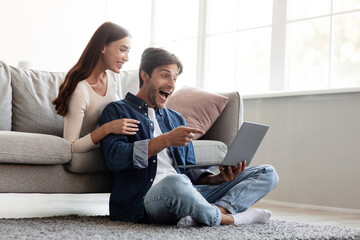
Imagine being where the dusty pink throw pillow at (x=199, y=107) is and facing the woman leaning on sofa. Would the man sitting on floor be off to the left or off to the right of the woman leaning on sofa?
left

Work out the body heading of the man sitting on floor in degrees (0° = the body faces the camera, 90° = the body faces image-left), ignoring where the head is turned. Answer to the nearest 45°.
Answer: approximately 315°

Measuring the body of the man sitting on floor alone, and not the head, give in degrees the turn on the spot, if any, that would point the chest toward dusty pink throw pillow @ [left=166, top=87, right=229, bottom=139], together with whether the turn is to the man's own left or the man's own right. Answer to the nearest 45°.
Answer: approximately 135° to the man's own left

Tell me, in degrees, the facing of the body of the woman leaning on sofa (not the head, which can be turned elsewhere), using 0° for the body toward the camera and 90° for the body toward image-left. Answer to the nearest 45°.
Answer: approximately 315°
